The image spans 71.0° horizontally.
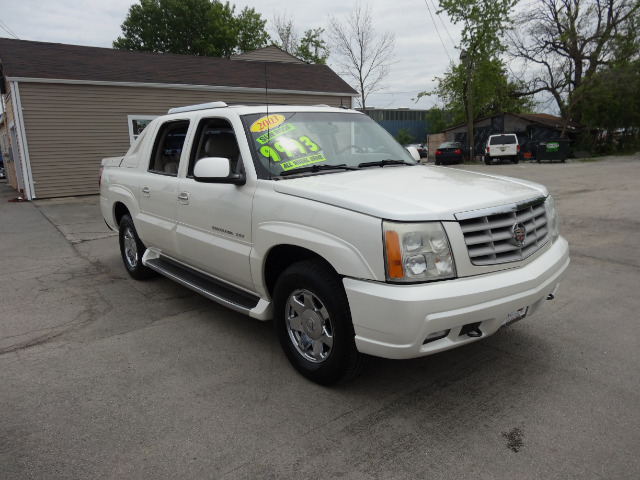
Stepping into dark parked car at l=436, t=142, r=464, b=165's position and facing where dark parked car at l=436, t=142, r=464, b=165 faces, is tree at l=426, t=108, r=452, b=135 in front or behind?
in front

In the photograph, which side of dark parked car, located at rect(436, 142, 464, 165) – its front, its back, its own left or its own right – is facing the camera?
back

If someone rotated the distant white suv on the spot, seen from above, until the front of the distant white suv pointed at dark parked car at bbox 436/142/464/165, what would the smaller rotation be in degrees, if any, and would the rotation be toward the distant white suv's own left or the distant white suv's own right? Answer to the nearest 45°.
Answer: approximately 45° to the distant white suv's own left

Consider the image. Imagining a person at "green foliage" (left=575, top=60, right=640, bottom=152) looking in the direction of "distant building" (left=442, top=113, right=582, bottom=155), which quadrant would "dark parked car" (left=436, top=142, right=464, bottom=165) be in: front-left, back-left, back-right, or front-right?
front-left

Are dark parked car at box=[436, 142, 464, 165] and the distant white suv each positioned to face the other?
no

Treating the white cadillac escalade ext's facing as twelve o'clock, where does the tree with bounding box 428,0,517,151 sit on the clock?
The tree is roughly at 8 o'clock from the white cadillac escalade ext.

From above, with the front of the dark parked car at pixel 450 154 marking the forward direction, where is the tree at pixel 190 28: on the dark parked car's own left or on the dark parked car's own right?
on the dark parked car's own left

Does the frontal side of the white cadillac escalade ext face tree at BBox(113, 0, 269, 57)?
no

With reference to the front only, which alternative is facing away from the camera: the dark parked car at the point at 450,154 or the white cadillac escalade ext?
the dark parked car

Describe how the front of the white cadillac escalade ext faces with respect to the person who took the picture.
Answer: facing the viewer and to the right of the viewer

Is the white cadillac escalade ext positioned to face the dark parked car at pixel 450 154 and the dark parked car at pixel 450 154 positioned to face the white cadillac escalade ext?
no
